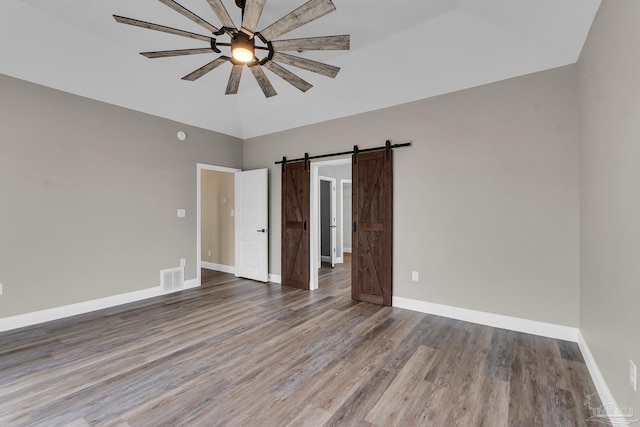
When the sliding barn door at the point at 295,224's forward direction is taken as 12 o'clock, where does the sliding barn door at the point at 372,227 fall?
the sliding barn door at the point at 372,227 is roughly at 9 o'clock from the sliding barn door at the point at 295,224.

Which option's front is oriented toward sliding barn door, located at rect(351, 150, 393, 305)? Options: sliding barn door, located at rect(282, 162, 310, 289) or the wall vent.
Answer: the wall vent

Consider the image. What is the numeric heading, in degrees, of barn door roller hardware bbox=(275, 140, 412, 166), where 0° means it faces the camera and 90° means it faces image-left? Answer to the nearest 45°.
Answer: approximately 45°

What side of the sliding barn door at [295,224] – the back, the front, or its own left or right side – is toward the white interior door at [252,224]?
right

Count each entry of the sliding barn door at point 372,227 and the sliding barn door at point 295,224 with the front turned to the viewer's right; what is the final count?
0

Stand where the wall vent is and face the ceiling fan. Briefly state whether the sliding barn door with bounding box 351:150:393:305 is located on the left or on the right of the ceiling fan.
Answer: left

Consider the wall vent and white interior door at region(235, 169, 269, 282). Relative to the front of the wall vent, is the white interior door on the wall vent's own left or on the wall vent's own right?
on the wall vent's own left

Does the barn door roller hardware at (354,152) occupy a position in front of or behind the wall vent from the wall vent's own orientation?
in front

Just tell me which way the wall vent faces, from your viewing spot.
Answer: facing the viewer and to the right of the viewer

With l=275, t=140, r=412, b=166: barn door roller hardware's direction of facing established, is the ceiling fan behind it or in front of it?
in front

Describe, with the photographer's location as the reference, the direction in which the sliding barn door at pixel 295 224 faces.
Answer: facing the viewer and to the left of the viewer
